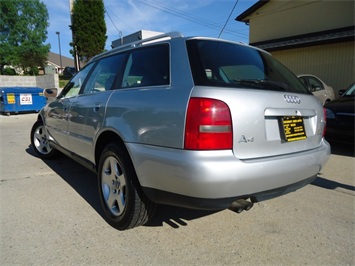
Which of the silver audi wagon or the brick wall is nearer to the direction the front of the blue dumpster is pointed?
the silver audi wagon

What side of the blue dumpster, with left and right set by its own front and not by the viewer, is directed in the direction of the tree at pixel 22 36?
back

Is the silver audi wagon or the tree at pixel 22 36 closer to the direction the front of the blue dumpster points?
the silver audi wagon

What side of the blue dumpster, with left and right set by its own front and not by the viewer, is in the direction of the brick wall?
back

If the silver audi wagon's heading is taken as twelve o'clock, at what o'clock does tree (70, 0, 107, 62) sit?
The tree is roughly at 1 o'clock from the silver audi wagon.

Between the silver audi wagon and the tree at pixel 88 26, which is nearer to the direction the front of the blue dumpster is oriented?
the silver audi wagon

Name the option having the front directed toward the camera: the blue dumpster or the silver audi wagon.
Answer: the blue dumpster

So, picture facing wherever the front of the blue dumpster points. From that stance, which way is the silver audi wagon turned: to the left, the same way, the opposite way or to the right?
the opposite way

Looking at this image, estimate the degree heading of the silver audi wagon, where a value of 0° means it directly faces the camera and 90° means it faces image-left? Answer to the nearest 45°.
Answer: approximately 135°

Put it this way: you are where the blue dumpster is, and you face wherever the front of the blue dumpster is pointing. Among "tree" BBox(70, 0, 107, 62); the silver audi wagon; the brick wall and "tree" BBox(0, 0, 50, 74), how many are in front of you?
1

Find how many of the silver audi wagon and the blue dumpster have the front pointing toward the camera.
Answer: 1

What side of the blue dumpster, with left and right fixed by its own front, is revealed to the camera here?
front
